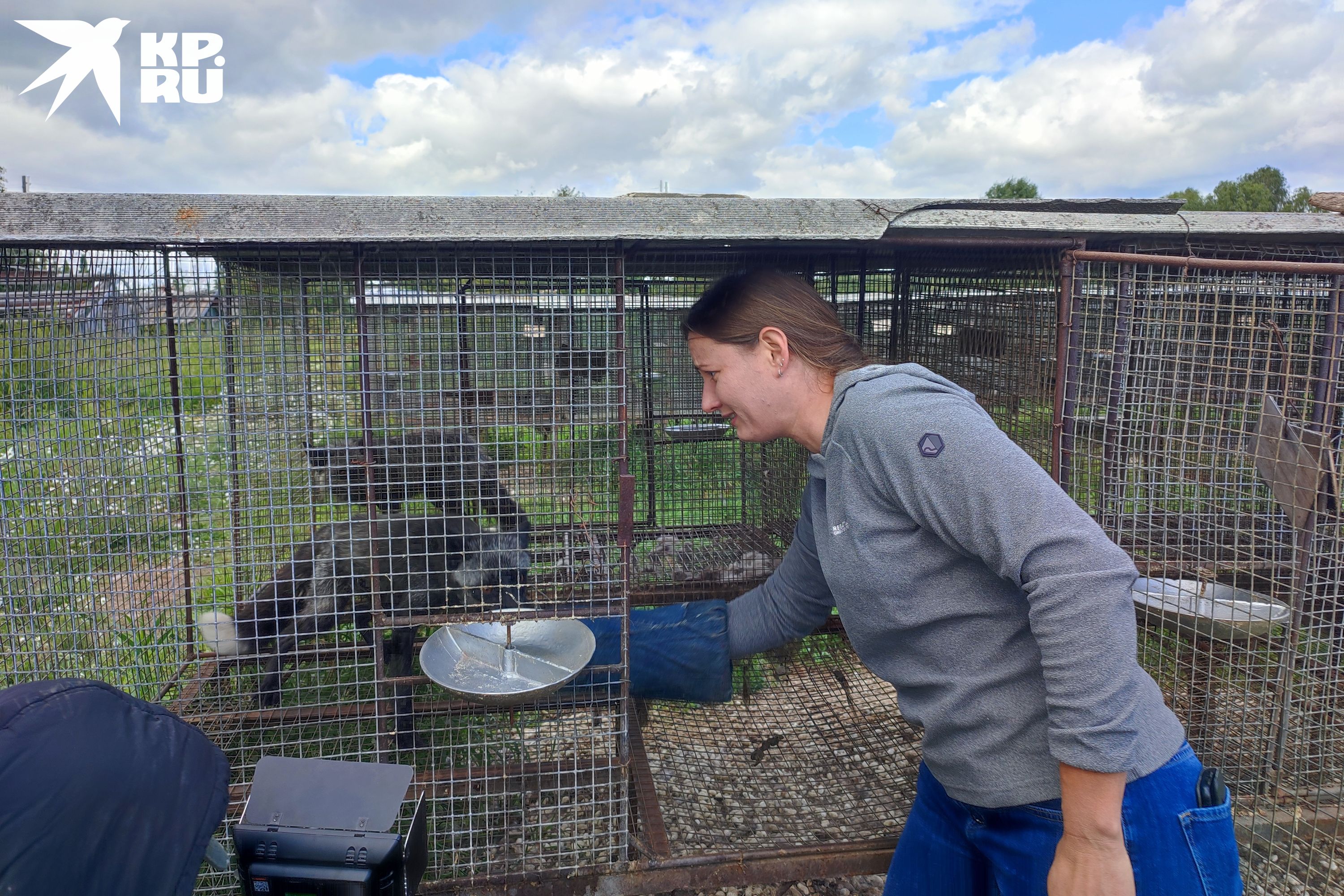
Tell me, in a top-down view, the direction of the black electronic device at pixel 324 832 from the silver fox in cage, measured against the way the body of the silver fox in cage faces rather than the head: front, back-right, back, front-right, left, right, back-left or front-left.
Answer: right

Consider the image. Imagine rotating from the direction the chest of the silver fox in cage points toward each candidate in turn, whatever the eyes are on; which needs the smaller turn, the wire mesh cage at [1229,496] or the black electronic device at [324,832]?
the wire mesh cage

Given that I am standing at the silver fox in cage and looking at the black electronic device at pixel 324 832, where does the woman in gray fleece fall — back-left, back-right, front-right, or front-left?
front-left

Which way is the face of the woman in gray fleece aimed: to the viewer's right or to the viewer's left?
to the viewer's left

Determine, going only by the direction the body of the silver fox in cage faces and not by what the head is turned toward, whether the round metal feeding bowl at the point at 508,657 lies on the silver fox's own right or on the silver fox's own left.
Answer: on the silver fox's own right

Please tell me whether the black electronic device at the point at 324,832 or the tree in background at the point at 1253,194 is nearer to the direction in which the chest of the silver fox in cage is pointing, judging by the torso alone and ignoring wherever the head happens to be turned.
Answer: the tree in background

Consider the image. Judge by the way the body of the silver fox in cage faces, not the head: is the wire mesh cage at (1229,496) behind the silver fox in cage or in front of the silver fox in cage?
in front

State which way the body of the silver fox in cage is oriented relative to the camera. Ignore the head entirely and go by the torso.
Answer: to the viewer's right

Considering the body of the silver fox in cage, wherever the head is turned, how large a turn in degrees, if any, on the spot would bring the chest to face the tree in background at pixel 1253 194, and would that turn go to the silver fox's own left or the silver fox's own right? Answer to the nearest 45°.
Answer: approximately 45° to the silver fox's own left
